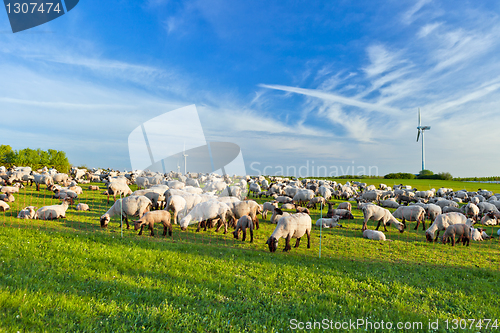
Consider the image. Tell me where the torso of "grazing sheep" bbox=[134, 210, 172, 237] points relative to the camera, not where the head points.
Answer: to the viewer's left

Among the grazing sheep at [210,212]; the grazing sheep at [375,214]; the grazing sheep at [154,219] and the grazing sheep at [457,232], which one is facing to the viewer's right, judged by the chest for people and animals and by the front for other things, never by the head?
the grazing sheep at [375,214]

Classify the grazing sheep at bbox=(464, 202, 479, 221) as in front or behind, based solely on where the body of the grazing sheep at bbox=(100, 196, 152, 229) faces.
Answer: behind

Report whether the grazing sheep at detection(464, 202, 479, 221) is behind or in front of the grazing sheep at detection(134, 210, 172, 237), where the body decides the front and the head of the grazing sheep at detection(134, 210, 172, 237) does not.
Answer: behind

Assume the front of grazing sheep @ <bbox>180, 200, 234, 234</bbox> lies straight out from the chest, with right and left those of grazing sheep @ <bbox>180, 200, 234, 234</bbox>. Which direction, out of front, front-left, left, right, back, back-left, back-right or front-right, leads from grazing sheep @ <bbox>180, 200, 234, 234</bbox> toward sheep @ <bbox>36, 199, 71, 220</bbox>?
front

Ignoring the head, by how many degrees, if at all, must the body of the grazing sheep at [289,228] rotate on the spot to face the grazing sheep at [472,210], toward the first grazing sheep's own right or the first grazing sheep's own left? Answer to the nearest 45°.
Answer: approximately 180°

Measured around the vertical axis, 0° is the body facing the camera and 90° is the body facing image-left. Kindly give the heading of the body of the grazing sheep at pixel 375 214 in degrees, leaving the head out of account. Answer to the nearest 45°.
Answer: approximately 270°

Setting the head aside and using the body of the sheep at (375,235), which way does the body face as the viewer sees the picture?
to the viewer's right
